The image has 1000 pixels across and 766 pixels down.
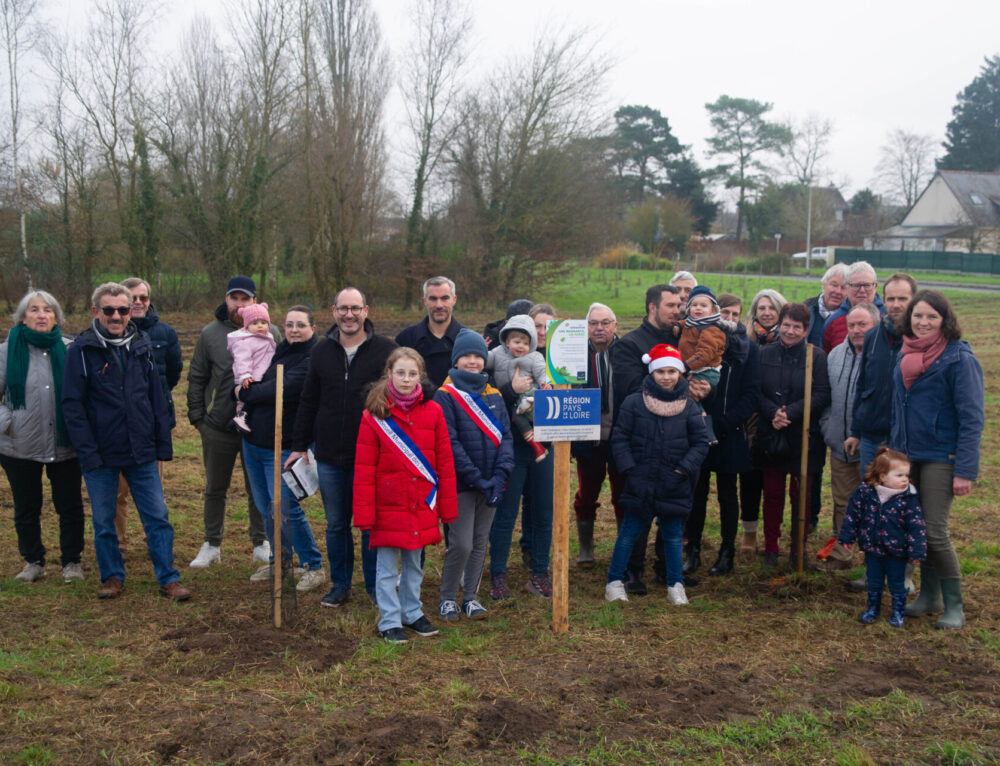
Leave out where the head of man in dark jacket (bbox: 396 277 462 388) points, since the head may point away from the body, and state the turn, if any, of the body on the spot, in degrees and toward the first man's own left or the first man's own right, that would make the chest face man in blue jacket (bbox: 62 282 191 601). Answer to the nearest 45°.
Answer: approximately 90° to the first man's own right

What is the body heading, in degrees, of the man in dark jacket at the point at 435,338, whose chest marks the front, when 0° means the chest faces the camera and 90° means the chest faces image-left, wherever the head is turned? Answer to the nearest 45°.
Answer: approximately 0°

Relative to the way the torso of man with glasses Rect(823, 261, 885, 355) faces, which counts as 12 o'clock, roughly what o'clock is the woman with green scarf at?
The woman with green scarf is roughly at 2 o'clock from the man with glasses.

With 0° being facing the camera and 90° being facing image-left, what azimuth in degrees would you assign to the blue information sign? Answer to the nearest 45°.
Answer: approximately 0°

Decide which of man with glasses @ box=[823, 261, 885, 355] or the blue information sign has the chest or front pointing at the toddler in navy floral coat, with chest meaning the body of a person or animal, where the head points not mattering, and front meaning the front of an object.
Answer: the man with glasses

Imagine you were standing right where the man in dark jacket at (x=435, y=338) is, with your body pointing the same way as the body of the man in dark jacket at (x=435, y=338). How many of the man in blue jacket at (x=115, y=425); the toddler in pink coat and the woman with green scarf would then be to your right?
3
